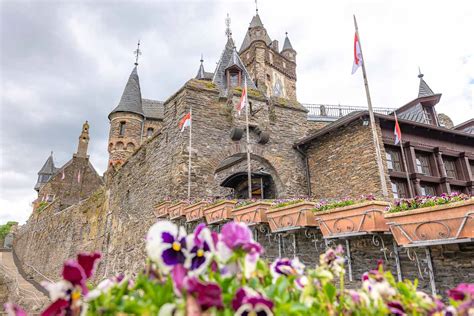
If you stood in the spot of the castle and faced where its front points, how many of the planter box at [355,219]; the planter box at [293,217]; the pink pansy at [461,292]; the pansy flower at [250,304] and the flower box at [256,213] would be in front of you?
5

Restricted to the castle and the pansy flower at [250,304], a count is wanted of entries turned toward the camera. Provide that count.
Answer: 2

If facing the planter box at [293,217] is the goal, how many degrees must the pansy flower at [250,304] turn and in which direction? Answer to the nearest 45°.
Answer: approximately 180°

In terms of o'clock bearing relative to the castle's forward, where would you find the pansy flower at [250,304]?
The pansy flower is roughly at 12 o'clock from the castle.

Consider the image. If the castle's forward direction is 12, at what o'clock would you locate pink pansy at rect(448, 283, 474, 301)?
The pink pansy is roughly at 12 o'clock from the castle.

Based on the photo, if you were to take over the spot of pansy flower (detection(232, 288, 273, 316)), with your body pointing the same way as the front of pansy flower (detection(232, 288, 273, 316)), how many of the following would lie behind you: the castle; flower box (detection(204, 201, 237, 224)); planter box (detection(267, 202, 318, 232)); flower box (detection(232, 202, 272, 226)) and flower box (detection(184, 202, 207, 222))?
5

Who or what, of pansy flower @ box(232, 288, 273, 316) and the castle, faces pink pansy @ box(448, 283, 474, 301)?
the castle

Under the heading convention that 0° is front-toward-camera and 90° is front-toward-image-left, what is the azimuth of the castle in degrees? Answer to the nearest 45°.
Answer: approximately 0°

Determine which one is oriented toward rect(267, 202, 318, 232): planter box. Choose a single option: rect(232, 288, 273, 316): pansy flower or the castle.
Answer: the castle

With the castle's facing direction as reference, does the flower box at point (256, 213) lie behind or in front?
in front

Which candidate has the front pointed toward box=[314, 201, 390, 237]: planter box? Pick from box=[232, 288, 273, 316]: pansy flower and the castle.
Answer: the castle

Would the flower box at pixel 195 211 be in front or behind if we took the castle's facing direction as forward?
in front
